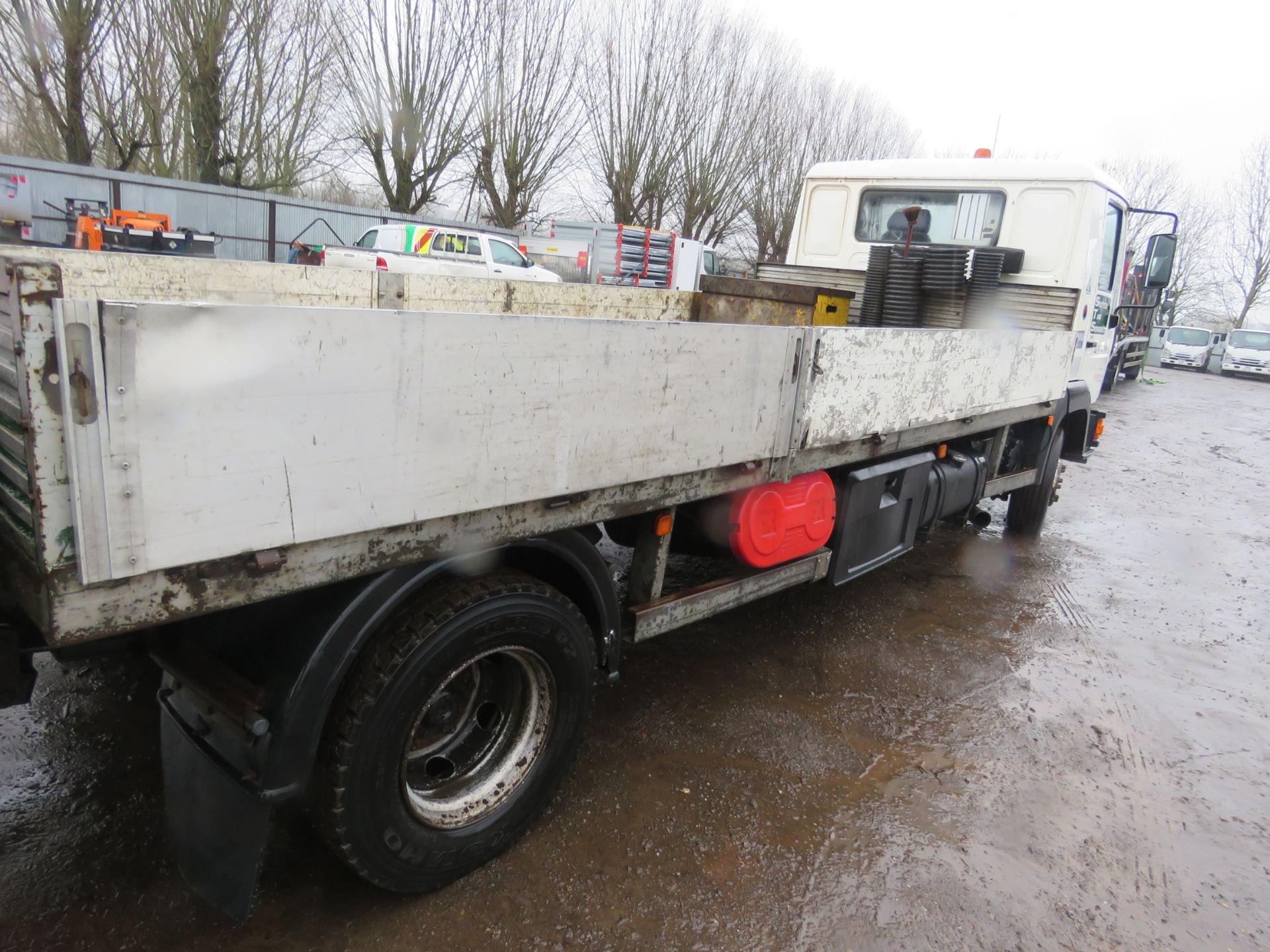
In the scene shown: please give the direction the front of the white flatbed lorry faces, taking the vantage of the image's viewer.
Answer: facing away from the viewer and to the right of the viewer

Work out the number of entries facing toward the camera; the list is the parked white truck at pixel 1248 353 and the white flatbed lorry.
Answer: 1

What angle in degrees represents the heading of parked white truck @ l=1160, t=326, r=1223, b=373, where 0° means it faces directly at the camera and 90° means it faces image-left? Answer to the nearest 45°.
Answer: approximately 0°

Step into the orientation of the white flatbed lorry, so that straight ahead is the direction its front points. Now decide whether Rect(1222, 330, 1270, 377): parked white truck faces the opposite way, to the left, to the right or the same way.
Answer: the opposite way

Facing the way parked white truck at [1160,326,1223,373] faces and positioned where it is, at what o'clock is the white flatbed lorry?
The white flatbed lorry is roughly at 12 o'clock from the parked white truck.

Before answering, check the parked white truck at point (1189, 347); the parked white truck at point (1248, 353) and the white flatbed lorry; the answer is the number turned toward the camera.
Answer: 2

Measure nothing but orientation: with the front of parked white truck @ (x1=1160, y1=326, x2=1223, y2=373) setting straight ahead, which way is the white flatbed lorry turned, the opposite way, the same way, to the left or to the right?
the opposite way

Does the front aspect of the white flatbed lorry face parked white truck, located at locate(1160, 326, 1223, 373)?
yes

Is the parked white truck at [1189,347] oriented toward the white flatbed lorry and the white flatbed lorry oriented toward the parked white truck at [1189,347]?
yes

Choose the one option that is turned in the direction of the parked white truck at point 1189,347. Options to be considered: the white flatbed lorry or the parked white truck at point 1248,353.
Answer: the white flatbed lorry

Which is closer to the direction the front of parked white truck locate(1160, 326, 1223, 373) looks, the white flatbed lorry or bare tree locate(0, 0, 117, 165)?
the white flatbed lorry

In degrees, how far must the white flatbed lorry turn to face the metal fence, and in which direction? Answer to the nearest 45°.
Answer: approximately 90° to its left

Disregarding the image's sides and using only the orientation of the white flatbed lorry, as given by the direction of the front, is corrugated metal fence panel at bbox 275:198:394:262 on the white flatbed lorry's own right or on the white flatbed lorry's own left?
on the white flatbed lorry's own left
